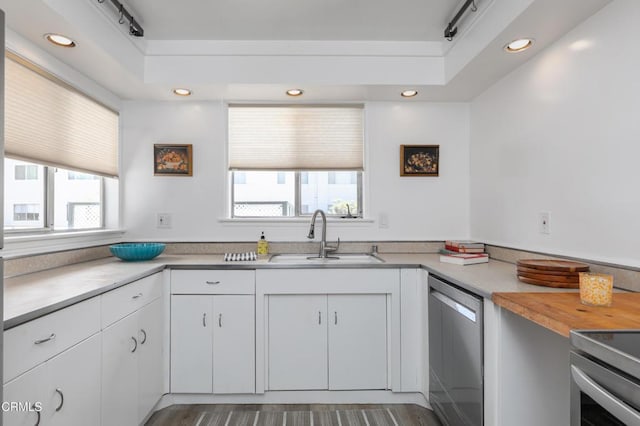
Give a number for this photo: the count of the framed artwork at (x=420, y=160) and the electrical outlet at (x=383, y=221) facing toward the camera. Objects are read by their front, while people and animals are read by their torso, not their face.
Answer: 2

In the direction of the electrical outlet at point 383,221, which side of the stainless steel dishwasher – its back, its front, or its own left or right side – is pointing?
right

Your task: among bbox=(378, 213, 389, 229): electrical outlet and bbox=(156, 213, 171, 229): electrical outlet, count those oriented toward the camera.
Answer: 2

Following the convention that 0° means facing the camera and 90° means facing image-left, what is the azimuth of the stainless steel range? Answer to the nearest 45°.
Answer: approximately 45°

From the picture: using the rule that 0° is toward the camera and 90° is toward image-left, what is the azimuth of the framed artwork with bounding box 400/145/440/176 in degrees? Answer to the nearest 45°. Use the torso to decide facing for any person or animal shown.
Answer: approximately 0°
